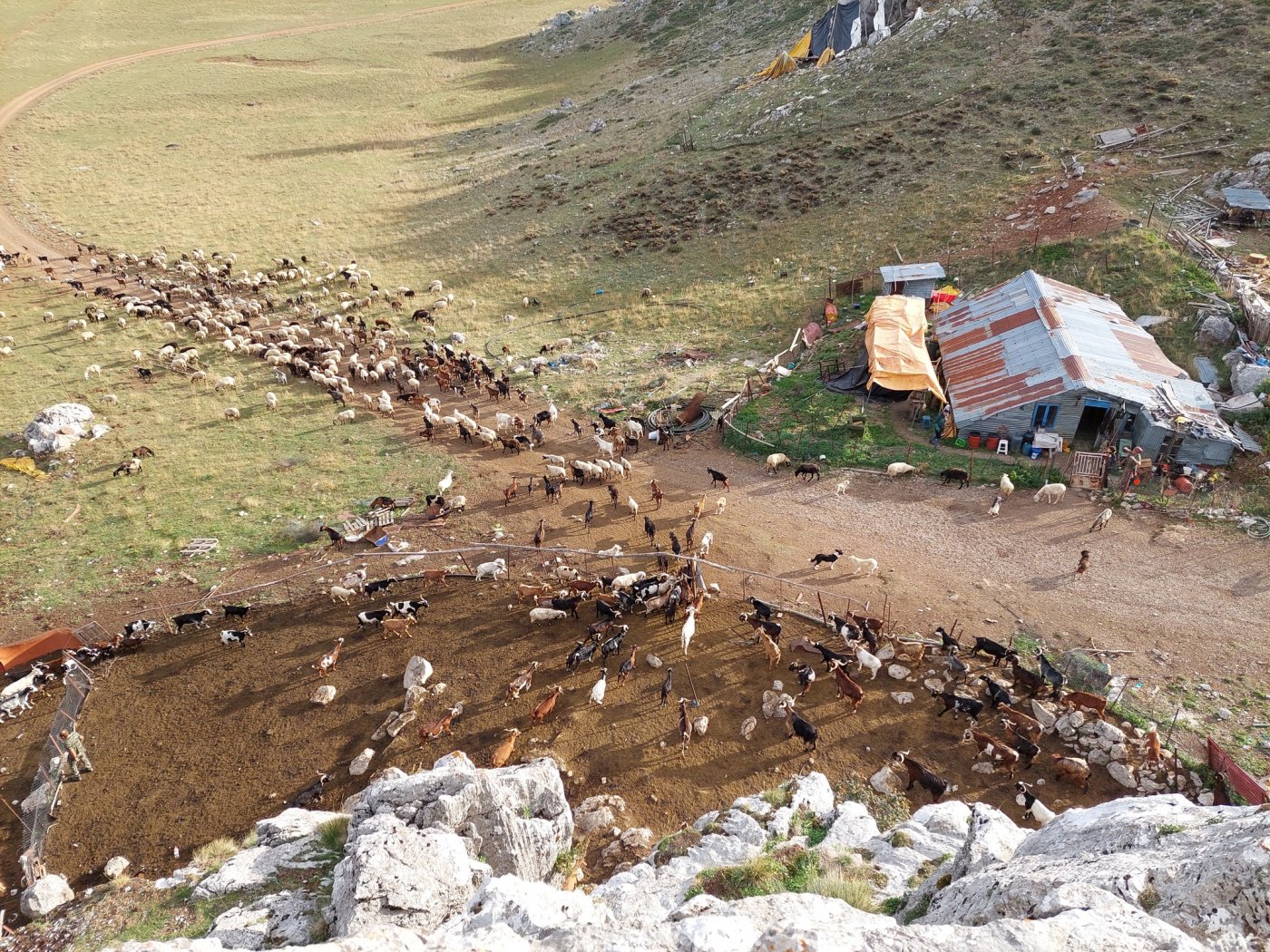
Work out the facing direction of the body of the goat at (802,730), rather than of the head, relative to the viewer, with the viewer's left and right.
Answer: facing away from the viewer and to the left of the viewer

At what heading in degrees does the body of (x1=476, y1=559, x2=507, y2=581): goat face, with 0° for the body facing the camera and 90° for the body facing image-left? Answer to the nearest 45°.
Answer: approximately 270°

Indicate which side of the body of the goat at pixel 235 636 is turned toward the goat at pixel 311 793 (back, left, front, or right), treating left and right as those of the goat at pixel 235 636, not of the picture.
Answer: right

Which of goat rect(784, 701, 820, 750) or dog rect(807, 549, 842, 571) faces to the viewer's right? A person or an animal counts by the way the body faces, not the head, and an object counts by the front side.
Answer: dog rect(807, 549, 842, 571)

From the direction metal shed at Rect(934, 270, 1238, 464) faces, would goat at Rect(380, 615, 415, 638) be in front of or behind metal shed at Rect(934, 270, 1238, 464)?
in front
